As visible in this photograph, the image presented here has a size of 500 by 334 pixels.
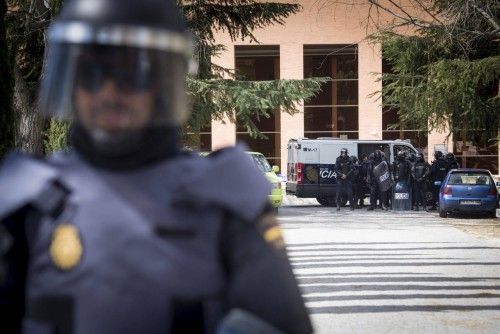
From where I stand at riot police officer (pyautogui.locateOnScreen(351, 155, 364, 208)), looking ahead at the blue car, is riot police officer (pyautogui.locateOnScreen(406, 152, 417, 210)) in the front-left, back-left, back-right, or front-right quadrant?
front-left

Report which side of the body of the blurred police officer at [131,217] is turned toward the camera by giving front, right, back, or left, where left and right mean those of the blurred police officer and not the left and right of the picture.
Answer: front

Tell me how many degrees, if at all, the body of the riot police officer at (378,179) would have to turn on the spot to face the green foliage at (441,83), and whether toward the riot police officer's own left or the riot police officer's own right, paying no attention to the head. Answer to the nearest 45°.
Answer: approximately 135° to the riot police officer's own left

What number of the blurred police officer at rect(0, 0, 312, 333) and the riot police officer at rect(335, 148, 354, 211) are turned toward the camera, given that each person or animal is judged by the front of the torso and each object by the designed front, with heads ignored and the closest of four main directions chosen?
2

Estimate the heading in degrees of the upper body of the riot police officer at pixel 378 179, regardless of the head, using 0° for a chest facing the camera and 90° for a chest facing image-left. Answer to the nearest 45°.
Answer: approximately 0°

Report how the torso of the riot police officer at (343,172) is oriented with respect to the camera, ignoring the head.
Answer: toward the camera

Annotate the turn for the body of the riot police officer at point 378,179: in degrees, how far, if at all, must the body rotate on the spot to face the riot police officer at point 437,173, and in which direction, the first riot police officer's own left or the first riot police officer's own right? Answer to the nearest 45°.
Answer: approximately 90° to the first riot police officer's own left

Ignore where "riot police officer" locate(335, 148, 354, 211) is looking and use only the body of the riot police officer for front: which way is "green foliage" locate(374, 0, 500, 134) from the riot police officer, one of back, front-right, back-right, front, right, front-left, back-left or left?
back-left

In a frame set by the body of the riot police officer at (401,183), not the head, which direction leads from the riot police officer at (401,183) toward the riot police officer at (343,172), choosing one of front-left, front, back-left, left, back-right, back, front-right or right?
right
